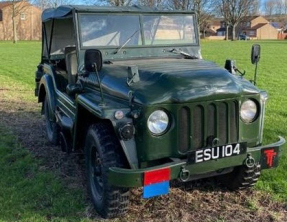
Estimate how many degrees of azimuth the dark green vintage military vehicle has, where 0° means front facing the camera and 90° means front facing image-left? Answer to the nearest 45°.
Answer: approximately 315°
